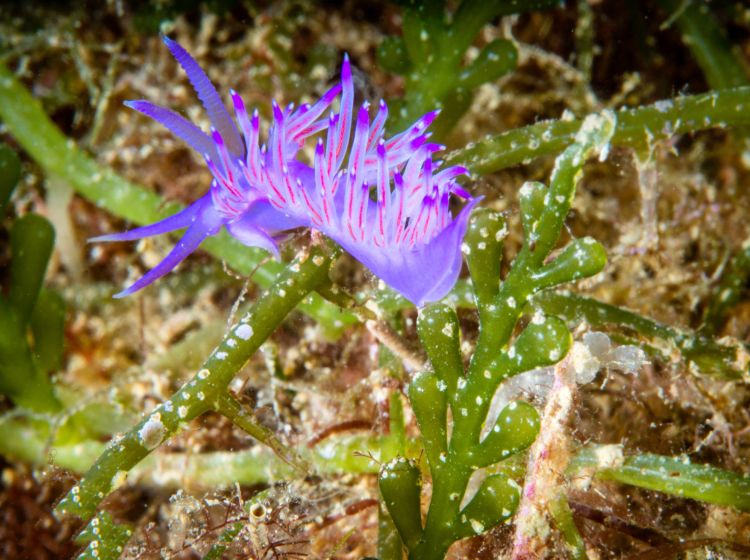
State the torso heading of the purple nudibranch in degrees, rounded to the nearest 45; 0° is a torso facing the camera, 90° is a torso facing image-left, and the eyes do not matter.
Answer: approximately 90°
